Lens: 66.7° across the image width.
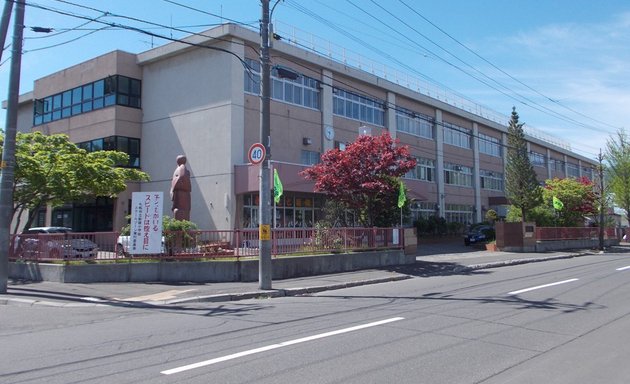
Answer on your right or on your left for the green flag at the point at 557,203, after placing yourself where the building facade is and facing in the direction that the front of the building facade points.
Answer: on your left

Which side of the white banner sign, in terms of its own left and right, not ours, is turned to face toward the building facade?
back

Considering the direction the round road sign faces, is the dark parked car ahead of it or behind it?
behind

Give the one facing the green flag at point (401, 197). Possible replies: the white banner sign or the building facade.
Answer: the building facade

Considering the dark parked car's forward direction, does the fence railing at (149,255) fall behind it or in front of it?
in front

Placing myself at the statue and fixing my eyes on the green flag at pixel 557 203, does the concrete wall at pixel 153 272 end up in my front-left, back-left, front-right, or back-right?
back-right

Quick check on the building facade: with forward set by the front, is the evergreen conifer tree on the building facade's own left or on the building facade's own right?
on the building facade's own left

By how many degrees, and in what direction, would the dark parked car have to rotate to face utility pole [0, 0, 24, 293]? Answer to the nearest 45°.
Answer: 0° — it already faces it

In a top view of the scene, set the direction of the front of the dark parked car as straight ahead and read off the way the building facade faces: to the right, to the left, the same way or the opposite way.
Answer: to the left

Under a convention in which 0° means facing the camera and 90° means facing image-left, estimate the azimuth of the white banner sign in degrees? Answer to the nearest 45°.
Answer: approximately 0°

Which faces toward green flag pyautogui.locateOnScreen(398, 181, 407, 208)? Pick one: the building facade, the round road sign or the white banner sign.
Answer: the building facade

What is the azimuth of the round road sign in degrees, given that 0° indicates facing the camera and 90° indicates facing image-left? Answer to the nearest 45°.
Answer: approximately 45°

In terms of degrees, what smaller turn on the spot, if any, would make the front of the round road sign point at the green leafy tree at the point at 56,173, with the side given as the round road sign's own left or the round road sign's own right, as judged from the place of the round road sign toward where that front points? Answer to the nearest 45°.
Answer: approximately 90° to the round road sign's own right
